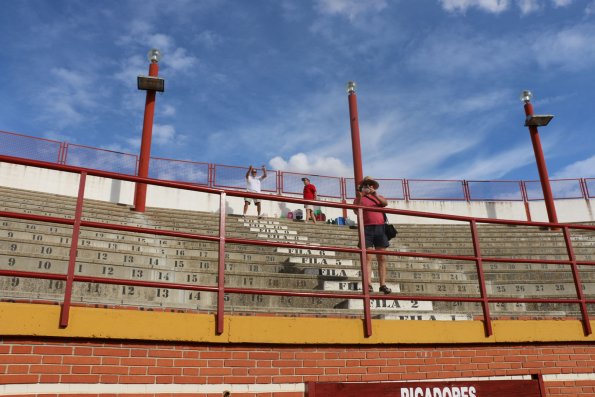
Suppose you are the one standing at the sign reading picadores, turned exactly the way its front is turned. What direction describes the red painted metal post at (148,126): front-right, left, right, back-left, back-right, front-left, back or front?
back-right

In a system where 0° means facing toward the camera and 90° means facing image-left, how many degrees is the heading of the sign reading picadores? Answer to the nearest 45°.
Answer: approximately 0°

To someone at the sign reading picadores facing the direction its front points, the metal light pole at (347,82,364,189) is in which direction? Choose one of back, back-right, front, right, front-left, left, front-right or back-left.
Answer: back

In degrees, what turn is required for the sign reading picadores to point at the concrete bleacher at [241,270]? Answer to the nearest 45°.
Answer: approximately 135° to its right

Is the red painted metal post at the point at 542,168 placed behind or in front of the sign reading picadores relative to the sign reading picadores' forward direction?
behind
